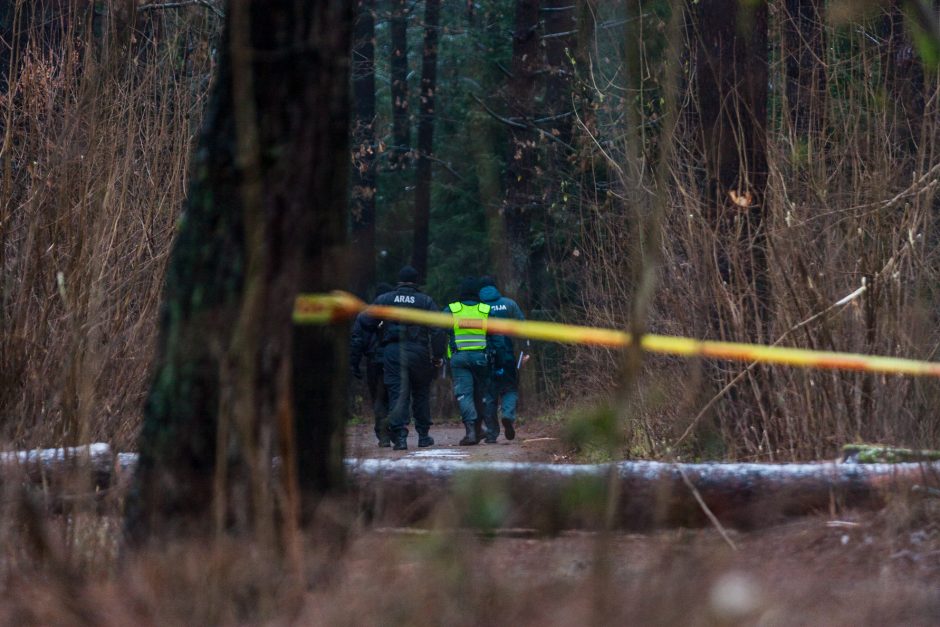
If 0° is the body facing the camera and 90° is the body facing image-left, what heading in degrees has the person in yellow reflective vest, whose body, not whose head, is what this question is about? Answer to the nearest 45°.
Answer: approximately 180°

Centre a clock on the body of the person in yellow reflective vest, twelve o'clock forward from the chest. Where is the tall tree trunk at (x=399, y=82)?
The tall tree trunk is roughly at 12 o'clock from the person in yellow reflective vest.

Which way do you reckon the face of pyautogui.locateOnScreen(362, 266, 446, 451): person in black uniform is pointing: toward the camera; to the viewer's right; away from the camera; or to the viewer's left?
away from the camera

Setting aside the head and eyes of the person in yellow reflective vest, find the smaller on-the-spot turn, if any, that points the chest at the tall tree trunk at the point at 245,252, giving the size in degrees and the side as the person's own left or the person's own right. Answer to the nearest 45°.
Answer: approximately 180°

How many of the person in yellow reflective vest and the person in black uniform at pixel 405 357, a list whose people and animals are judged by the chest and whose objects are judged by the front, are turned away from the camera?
2

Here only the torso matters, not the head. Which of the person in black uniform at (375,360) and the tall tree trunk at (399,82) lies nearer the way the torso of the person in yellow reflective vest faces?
the tall tree trunk

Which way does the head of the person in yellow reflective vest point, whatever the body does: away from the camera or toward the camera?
away from the camera

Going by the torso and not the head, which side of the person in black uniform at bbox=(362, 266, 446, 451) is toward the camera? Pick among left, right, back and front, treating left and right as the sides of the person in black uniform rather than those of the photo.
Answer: back
